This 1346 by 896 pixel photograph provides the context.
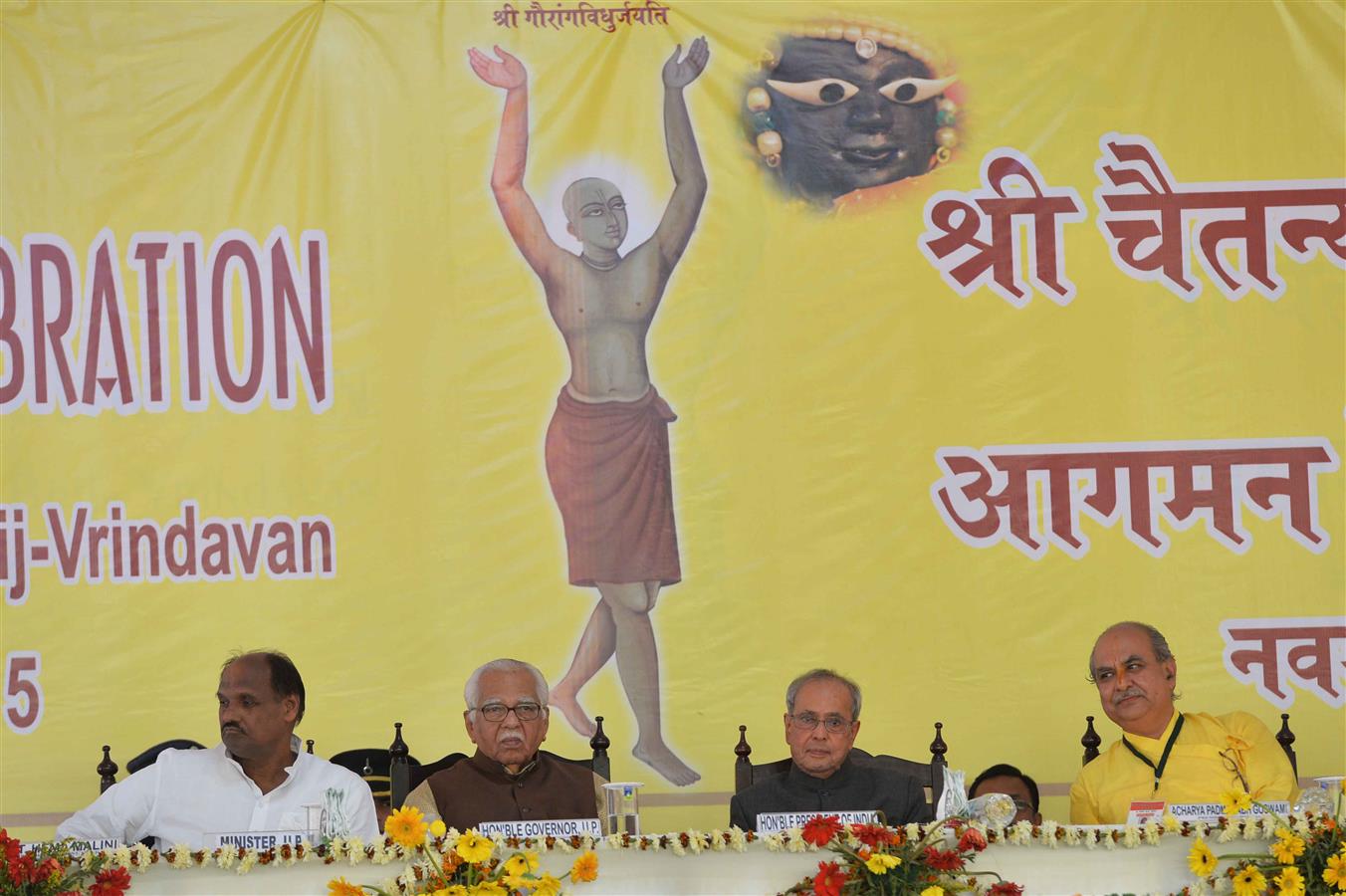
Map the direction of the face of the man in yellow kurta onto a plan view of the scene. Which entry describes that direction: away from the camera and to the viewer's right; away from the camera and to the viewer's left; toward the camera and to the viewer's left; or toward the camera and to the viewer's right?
toward the camera and to the viewer's left

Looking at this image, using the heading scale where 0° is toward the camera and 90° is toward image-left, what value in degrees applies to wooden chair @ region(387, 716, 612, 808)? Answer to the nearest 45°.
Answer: approximately 0°

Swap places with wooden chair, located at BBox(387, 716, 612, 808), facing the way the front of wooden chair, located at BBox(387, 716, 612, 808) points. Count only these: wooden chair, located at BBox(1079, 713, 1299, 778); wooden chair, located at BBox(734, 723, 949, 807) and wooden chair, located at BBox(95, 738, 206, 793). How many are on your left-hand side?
2

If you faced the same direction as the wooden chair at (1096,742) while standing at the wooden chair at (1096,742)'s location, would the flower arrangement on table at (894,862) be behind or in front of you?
in front

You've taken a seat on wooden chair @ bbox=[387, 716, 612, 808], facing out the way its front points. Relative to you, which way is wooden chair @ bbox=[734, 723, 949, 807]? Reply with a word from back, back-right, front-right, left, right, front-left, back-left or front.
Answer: left

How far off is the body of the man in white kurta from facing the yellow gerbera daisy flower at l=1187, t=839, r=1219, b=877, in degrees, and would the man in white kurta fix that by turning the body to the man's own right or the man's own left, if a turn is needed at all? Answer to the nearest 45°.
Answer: approximately 45° to the man's own left

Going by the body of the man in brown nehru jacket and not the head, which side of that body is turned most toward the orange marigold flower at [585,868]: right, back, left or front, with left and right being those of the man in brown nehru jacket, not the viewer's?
front
